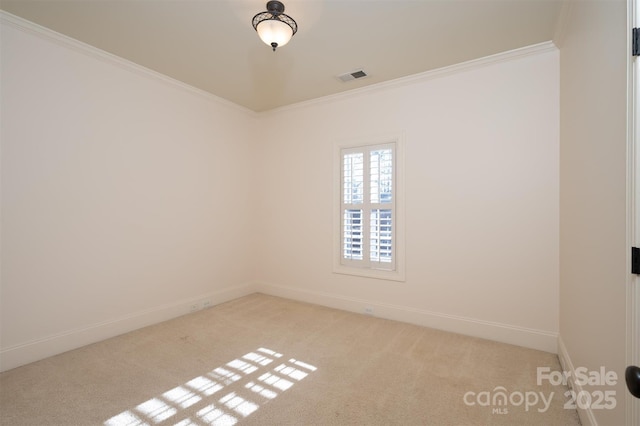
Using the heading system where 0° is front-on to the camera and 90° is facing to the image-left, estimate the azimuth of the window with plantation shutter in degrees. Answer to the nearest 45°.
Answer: approximately 45°

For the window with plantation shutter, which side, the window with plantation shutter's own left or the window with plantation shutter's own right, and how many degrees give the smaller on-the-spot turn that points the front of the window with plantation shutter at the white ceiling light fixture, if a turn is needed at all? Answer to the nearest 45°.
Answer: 0° — it already faces it
